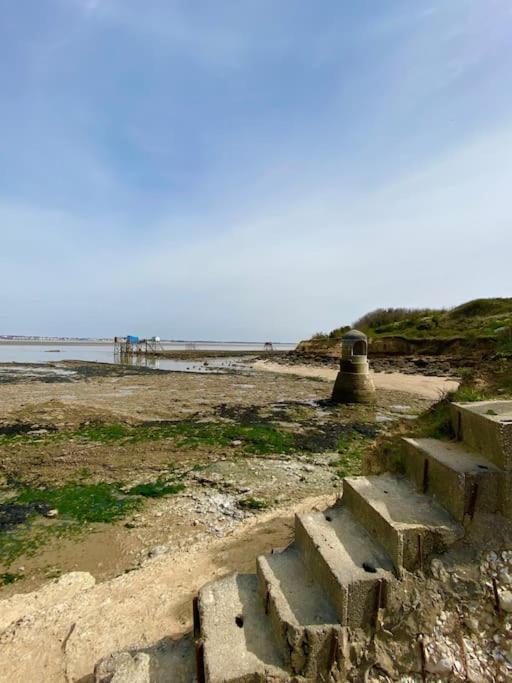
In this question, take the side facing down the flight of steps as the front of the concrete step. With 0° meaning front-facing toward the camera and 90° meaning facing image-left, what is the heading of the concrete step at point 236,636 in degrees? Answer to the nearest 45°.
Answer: approximately 90°

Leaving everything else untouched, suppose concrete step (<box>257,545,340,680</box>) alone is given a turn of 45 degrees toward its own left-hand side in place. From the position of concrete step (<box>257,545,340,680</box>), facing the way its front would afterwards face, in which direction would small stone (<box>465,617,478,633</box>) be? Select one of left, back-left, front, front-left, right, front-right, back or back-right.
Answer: back-left

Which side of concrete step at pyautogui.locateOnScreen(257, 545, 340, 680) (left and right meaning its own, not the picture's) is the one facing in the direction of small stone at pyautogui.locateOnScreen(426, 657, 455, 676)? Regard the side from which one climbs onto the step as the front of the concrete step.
back

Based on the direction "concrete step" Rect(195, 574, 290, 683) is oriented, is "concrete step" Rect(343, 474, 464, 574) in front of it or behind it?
behind

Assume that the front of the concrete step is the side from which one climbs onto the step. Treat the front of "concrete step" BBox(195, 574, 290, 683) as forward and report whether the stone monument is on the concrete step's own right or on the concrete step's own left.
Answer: on the concrete step's own right

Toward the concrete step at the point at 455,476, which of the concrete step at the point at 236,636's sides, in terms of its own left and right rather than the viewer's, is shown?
back

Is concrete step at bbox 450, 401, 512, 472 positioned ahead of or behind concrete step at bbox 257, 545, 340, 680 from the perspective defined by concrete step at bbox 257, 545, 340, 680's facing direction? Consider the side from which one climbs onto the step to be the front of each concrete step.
behind

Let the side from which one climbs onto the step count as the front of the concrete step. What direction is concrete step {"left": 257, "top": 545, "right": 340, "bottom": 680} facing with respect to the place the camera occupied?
facing to the left of the viewer

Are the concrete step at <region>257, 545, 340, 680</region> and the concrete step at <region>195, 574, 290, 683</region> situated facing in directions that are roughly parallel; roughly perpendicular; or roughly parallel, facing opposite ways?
roughly parallel

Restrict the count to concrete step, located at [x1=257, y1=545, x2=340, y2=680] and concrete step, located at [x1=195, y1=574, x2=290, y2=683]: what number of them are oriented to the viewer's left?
2

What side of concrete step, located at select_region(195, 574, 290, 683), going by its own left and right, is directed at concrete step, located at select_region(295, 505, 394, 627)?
back

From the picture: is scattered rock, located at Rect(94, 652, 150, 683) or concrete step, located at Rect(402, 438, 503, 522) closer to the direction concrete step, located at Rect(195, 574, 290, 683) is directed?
the scattered rock

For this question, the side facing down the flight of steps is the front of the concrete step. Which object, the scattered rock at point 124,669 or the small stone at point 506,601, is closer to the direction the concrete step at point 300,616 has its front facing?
the scattered rock

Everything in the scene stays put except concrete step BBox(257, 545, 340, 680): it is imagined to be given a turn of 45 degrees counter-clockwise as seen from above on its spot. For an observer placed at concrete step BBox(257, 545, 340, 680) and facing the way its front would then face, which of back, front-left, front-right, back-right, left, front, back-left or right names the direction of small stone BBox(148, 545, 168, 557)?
right
